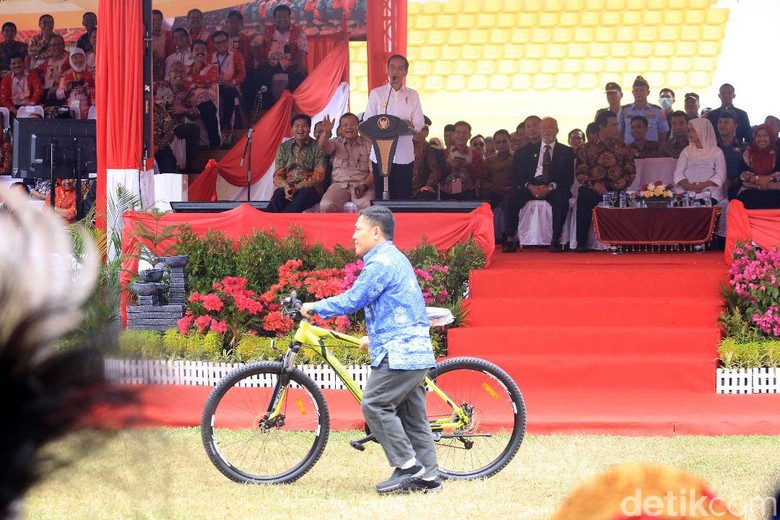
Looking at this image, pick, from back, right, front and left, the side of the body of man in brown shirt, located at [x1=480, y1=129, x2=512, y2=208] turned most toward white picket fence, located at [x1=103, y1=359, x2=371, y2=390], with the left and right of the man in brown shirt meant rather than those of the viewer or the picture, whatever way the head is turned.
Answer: front

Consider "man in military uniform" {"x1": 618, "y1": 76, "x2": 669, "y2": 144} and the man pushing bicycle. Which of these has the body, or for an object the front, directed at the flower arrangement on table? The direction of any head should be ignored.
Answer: the man in military uniform

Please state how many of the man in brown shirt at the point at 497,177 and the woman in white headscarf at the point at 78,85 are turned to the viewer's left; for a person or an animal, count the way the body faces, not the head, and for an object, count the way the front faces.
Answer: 0

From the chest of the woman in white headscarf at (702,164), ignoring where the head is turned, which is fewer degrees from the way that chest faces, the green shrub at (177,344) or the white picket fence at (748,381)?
the white picket fence

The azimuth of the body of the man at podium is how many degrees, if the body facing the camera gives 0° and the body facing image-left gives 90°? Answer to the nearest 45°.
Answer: approximately 0°

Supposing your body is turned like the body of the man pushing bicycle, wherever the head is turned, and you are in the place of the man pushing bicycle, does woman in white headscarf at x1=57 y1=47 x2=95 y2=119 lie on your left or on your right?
on your right

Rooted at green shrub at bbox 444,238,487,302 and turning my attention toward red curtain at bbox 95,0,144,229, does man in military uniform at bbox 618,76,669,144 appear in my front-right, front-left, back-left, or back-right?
back-right

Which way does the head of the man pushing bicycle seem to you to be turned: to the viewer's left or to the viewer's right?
to the viewer's left

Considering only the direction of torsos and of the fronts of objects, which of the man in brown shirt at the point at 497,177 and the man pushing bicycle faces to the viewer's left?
the man pushing bicycle

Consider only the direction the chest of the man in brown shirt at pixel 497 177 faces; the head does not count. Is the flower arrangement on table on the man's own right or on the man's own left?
on the man's own left
